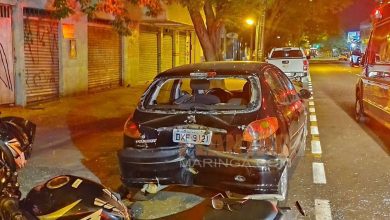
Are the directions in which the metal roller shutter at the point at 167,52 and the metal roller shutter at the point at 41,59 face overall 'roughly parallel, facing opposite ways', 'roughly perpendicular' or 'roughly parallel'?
roughly parallel

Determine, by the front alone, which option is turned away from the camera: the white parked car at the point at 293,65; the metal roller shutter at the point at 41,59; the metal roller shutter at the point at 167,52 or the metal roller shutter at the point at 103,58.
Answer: the white parked car

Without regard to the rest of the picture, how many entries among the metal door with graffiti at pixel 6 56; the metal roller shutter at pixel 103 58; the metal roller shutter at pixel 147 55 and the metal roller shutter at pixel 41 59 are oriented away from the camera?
0

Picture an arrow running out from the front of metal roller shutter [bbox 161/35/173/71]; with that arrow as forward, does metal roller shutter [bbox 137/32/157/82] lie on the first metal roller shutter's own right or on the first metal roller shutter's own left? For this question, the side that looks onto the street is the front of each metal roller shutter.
on the first metal roller shutter's own right

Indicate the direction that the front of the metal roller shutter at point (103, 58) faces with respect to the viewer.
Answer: facing the viewer and to the right of the viewer

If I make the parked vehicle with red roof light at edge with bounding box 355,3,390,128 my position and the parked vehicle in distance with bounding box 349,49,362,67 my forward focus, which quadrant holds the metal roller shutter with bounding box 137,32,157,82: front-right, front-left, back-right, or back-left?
front-left

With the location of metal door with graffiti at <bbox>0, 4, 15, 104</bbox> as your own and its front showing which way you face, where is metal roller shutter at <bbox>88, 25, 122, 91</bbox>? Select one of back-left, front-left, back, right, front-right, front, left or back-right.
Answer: left

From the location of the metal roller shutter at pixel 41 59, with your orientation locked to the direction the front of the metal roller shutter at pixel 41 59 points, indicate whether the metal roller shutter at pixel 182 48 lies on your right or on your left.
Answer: on your left

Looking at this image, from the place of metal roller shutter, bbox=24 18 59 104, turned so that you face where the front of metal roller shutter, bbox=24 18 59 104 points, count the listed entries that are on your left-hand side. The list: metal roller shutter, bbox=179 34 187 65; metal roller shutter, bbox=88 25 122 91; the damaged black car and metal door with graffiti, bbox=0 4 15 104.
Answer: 2

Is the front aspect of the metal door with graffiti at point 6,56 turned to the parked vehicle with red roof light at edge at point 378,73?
yes

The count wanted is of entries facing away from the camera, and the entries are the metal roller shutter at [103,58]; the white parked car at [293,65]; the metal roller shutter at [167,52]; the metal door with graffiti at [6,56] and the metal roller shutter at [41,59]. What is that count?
1

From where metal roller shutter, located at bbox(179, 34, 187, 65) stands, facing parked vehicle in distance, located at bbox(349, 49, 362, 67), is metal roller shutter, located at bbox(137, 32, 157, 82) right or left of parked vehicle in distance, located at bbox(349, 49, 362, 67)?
right

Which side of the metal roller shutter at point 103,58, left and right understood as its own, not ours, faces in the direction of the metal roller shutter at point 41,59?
right

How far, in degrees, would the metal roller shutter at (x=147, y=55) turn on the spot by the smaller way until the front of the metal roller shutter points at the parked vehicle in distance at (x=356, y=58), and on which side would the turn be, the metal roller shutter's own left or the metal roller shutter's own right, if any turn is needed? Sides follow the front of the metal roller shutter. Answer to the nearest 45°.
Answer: approximately 90° to the metal roller shutter's own left

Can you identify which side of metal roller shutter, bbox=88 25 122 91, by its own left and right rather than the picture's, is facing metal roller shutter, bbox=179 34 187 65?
left

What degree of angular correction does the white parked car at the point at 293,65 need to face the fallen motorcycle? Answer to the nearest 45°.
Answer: approximately 180°

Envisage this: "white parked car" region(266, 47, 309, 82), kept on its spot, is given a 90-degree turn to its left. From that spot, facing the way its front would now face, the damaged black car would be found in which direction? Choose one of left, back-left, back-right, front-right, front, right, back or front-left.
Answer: left

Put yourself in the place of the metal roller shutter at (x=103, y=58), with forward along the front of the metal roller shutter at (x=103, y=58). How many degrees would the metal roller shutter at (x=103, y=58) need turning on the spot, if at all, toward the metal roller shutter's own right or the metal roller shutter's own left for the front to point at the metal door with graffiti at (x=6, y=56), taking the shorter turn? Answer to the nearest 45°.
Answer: approximately 90° to the metal roller shutter's own right

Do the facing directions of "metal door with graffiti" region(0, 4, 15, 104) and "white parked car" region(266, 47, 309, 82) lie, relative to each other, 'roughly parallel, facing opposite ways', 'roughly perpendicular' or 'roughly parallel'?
roughly perpendicular
